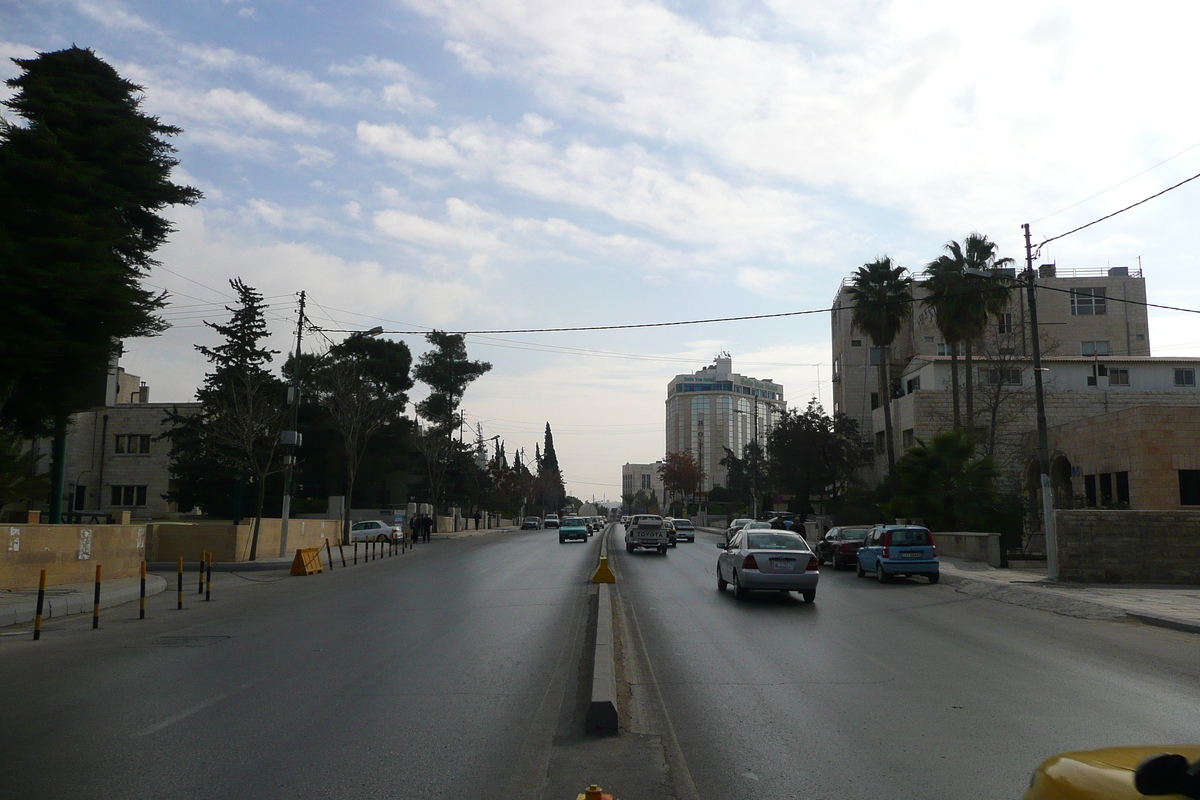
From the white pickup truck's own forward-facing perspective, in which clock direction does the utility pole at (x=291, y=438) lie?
The utility pole is roughly at 8 o'clock from the white pickup truck.

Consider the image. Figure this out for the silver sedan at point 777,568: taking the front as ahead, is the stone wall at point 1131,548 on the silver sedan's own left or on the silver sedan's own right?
on the silver sedan's own right

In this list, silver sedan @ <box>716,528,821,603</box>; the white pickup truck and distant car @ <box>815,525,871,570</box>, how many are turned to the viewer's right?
0

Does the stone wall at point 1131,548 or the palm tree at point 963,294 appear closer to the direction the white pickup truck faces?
the palm tree

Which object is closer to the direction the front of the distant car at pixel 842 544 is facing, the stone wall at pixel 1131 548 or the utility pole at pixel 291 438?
the utility pole

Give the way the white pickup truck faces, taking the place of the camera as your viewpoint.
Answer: facing away from the viewer

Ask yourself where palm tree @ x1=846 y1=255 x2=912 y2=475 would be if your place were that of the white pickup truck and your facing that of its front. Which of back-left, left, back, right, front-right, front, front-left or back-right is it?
front-right

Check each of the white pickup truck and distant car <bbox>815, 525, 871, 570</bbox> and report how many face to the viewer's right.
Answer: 0

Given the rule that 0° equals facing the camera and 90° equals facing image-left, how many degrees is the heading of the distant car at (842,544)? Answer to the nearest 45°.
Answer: approximately 135°

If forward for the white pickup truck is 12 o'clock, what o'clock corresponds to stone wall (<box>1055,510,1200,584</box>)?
The stone wall is roughly at 5 o'clock from the white pickup truck.

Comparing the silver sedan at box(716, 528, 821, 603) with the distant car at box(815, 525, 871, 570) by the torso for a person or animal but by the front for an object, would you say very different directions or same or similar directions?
same or similar directions

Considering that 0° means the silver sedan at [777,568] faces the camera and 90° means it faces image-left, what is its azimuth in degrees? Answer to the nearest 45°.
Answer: approximately 135°

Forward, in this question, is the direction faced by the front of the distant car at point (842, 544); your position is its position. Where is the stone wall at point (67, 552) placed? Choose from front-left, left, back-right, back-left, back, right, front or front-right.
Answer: left

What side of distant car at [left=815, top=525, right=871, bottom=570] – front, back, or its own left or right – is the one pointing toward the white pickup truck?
front

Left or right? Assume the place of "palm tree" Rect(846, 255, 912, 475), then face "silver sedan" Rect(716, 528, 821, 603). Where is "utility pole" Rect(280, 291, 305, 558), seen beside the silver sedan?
right
